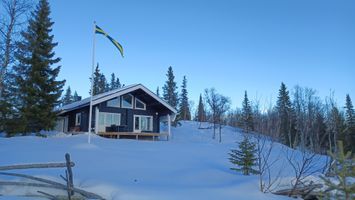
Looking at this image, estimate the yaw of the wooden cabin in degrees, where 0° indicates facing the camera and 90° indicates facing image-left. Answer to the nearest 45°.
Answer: approximately 315°

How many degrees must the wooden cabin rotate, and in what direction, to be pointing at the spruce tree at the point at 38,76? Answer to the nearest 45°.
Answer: approximately 135° to its right
